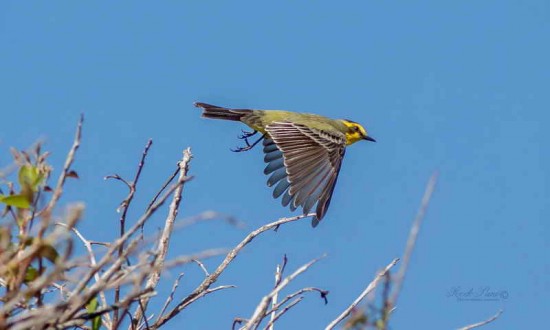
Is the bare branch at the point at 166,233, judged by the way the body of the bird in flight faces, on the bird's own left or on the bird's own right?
on the bird's own right

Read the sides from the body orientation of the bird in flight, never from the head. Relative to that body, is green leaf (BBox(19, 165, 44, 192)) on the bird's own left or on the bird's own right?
on the bird's own right

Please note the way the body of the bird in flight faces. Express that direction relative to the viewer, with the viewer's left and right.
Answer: facing to the right of the viewer
